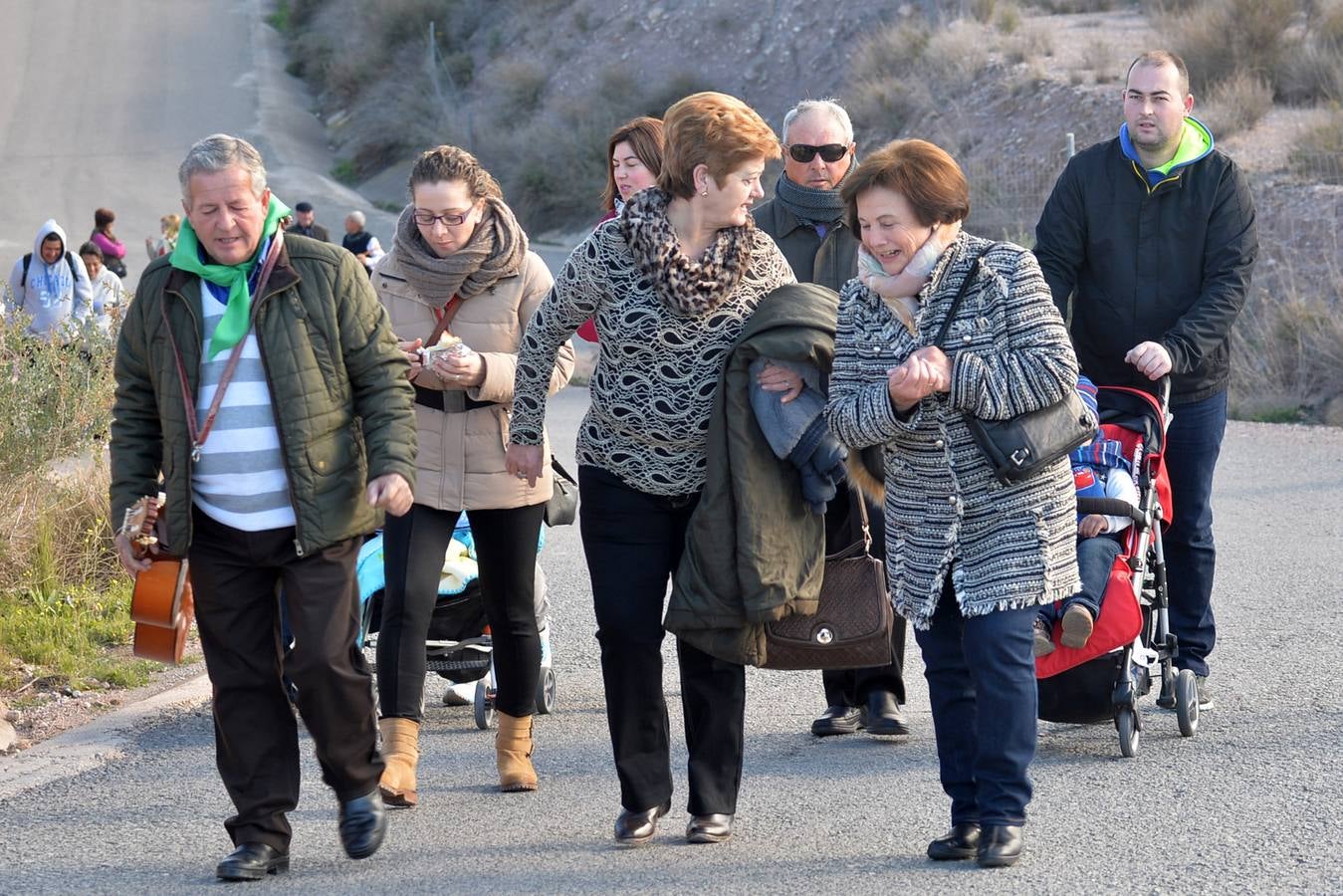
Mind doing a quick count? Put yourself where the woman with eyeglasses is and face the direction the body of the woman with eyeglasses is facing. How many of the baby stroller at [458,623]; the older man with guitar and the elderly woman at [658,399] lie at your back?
1

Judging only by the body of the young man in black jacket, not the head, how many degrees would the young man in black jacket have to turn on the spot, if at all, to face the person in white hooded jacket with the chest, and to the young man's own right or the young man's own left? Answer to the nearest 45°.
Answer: approximately 135° to the young man's own right

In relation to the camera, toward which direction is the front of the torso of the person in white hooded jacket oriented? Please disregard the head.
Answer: toward the camera

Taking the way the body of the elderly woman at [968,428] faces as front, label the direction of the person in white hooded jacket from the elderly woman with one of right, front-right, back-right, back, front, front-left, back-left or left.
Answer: right

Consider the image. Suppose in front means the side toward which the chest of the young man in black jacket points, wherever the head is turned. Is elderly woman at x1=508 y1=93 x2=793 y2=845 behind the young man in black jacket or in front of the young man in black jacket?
in front

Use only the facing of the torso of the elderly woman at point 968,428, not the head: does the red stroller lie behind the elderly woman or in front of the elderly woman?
behind

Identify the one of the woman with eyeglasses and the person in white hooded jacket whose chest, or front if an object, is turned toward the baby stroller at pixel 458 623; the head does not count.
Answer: the person in white hooded jacket

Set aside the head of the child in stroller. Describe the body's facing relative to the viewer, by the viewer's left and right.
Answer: facing the viewer and to the left of the viewer

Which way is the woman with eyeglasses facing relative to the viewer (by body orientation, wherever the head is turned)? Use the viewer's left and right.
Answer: facing the viewer

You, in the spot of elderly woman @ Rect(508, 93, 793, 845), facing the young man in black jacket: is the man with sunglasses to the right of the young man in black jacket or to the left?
left

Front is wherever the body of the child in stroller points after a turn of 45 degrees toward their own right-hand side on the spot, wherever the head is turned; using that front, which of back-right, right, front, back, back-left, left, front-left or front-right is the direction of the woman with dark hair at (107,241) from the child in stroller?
front-right

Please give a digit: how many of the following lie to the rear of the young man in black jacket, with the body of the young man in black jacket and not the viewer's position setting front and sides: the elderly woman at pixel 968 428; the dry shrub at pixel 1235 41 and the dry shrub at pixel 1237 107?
2

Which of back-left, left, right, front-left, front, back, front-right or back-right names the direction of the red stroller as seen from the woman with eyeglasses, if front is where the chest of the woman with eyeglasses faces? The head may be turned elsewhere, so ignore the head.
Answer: left

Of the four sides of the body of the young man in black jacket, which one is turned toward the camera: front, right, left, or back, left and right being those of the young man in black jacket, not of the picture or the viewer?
front

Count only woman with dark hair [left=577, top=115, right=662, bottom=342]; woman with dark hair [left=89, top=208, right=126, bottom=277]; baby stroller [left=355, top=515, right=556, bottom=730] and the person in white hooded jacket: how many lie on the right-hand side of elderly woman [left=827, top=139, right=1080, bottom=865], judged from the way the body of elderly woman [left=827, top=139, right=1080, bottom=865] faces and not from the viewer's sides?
4
